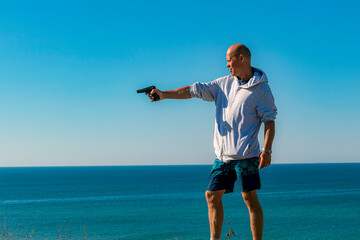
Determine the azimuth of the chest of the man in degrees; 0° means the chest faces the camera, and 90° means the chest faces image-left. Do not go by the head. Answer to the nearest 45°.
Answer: approximately 45°

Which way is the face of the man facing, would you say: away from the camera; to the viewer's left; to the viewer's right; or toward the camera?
to the viewer's left
